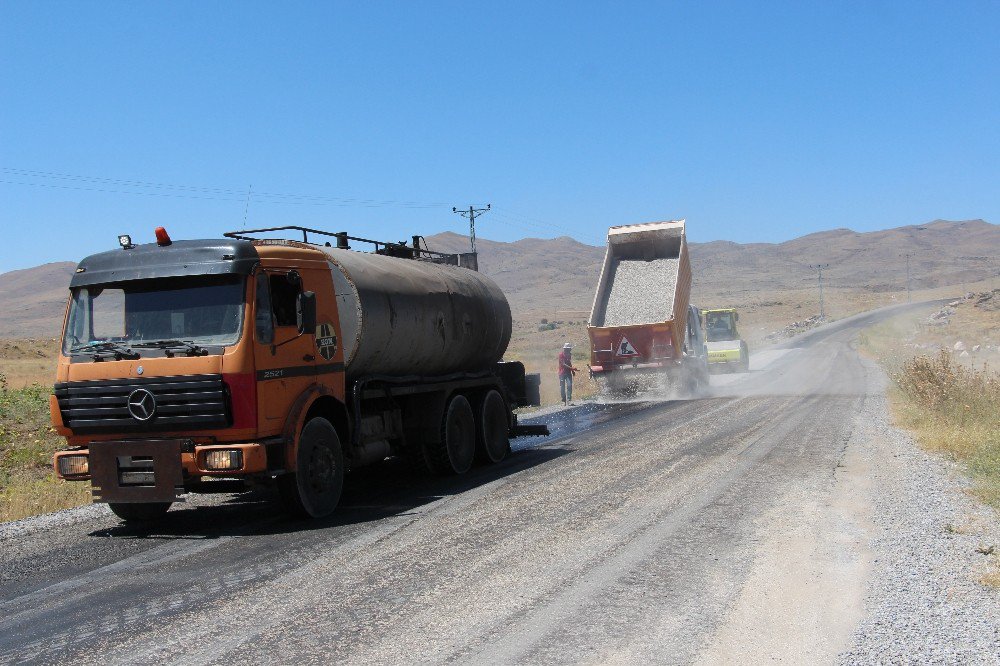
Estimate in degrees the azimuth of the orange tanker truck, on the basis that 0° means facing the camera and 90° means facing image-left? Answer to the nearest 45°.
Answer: approximately 45°

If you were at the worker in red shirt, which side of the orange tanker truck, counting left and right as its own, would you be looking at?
back

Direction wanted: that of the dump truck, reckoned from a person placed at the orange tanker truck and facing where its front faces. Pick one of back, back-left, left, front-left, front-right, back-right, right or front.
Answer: back

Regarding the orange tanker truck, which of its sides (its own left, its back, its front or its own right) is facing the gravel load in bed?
back
